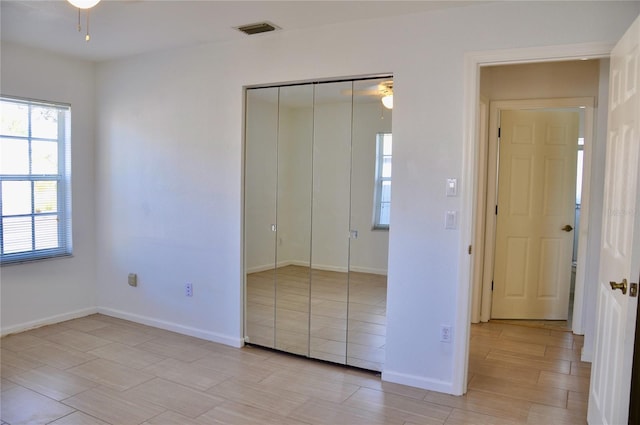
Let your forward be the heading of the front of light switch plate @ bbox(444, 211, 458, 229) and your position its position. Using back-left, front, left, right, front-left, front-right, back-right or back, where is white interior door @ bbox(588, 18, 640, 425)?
front-left

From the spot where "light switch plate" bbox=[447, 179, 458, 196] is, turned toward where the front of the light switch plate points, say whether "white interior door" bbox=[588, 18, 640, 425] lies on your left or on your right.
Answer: on your left

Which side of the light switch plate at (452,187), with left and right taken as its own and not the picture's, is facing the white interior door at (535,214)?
back

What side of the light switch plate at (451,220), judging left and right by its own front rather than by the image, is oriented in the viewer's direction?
front

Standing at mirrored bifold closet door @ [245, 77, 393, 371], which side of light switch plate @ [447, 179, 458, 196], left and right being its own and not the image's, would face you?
right

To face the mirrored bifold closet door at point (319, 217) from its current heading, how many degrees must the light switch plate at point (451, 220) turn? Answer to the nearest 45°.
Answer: approximately 90° to its right

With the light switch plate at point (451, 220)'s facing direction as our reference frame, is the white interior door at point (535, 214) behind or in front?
behind

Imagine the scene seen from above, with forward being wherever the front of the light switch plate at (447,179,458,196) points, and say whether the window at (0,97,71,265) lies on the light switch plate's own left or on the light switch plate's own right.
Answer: on the light switch plate's own right

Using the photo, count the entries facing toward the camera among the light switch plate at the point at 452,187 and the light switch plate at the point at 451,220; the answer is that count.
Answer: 2

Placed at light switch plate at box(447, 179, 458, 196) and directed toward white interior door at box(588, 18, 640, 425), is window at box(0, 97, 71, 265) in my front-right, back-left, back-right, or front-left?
back-right
